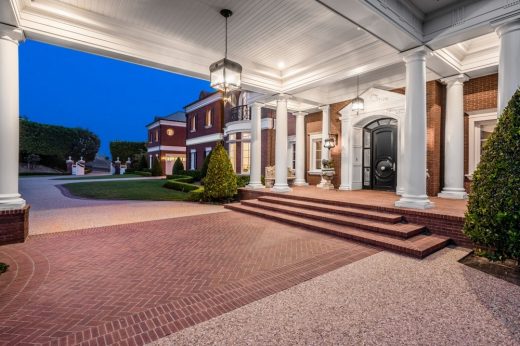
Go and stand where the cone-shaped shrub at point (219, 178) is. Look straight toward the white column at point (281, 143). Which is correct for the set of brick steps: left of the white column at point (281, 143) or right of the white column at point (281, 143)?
right

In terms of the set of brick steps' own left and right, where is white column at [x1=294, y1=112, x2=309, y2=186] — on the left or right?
on its right

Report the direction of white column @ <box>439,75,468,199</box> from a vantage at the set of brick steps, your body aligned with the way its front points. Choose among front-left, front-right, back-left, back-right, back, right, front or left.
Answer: back

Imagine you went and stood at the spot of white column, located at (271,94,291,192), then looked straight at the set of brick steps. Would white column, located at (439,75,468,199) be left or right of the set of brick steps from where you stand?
left

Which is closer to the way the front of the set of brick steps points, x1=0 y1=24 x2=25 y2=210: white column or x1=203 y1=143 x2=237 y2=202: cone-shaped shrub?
the white column

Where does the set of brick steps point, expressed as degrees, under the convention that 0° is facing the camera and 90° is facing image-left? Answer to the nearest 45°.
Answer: approximately 45°

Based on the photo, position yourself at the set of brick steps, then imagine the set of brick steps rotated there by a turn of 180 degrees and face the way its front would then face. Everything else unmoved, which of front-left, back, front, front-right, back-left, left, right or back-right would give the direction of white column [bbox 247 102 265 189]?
left

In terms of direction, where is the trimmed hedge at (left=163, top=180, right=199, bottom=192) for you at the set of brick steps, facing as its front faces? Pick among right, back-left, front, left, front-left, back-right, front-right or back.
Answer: right

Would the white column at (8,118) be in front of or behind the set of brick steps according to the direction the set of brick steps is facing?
in front

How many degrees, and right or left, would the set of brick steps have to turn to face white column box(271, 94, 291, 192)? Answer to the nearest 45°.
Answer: approximately 90° to its right

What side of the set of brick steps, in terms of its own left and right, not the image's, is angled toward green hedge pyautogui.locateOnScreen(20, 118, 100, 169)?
right

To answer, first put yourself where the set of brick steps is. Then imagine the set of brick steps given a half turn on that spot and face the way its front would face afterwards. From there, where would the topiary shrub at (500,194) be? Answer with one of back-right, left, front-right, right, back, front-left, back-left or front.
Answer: right
